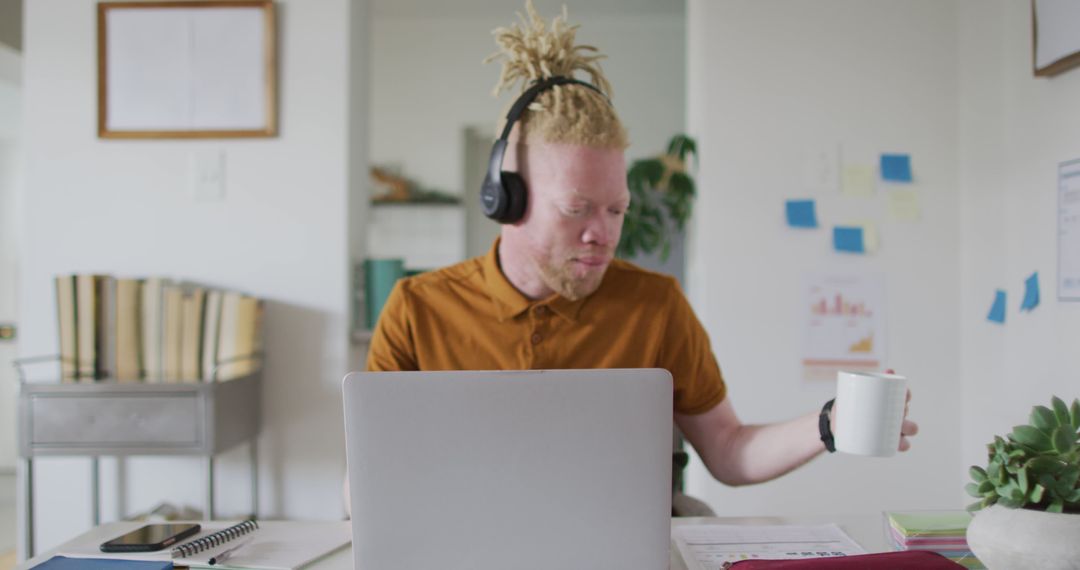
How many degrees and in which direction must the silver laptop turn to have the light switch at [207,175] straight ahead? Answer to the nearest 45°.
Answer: approximately 45° to its left

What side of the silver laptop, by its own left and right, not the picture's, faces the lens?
back

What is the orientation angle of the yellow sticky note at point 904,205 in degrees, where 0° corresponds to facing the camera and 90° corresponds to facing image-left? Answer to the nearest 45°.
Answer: approximately 0°

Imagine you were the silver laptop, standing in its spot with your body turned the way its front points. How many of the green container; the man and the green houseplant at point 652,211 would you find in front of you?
3

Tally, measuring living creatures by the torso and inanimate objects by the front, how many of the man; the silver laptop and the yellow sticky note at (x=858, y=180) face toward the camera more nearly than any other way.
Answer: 2

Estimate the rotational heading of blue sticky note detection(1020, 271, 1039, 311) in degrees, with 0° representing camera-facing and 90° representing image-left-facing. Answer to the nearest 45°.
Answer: approximately 45°

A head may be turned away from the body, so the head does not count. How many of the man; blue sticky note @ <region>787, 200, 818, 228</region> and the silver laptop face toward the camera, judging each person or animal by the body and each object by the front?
2

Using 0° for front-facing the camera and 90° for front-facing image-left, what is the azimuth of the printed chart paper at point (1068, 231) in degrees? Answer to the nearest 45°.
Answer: approximately 45°

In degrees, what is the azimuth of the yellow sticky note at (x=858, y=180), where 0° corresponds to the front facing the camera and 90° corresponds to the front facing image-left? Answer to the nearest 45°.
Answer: approximately 0°
